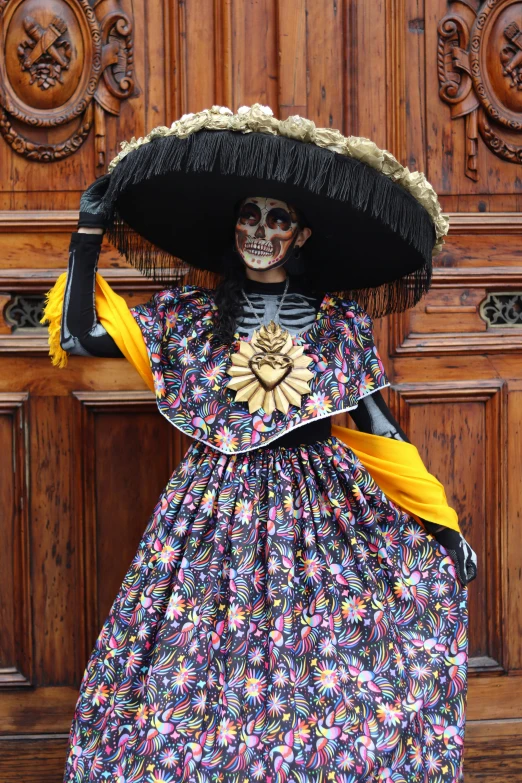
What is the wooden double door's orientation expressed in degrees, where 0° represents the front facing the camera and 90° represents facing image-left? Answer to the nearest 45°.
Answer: approximately 0°

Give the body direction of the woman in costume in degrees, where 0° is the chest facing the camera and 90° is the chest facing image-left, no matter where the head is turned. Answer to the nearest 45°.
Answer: approximately 0°

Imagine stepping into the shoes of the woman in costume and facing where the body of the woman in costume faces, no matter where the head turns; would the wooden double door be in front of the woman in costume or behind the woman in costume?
behind

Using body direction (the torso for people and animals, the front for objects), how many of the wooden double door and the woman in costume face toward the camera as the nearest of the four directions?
2

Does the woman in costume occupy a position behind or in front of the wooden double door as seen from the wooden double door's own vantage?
in front
